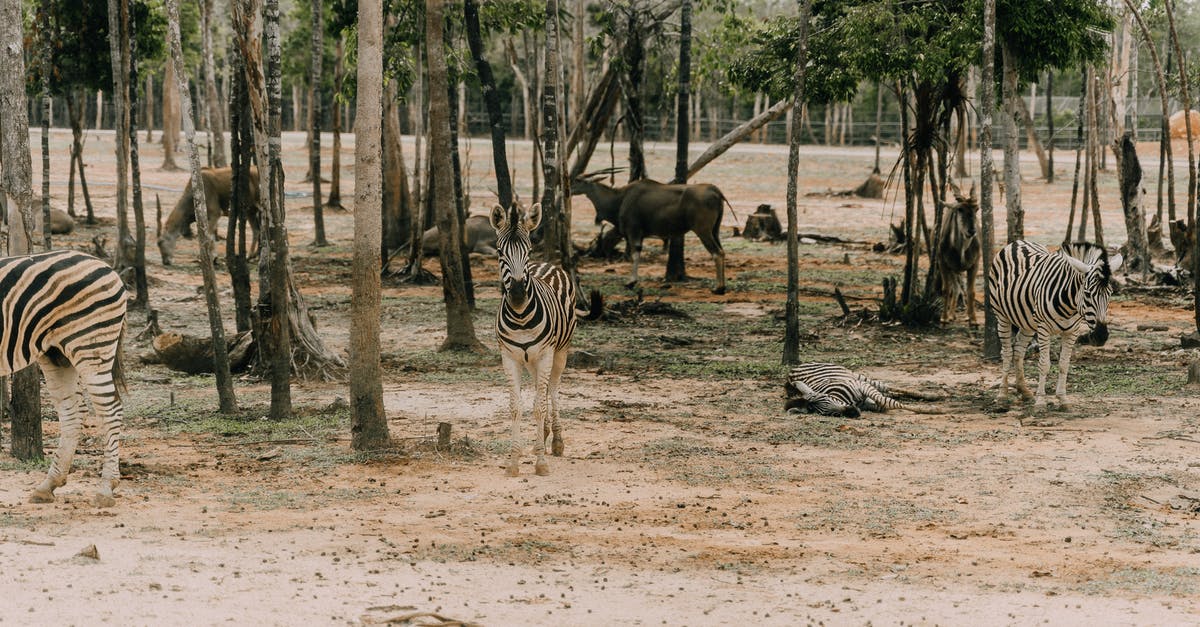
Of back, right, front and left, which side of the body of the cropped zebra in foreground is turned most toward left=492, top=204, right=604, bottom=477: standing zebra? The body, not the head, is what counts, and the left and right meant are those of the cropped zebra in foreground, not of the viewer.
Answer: back

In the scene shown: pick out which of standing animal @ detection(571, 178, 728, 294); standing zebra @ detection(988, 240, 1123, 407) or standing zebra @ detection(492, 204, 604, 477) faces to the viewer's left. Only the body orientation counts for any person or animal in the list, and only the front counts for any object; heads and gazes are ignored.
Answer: the standing animal

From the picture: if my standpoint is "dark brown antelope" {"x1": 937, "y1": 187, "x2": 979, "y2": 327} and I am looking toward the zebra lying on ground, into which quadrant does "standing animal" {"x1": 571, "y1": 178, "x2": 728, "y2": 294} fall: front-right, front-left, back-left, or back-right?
back-right

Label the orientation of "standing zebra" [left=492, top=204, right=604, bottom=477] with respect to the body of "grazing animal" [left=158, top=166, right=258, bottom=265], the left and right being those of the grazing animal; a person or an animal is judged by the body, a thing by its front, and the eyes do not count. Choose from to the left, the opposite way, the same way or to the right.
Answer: to the left

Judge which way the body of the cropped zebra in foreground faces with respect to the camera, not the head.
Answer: to the viewer's left

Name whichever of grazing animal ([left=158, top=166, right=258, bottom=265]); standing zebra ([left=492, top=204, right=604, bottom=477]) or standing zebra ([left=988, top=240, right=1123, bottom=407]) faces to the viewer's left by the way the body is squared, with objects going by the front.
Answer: the grazing animal

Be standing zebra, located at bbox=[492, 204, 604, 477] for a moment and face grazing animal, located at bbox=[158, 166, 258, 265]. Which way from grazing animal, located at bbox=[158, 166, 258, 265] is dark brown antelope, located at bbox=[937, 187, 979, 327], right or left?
right

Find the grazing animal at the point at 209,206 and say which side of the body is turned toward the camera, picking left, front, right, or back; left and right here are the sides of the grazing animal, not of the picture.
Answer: left

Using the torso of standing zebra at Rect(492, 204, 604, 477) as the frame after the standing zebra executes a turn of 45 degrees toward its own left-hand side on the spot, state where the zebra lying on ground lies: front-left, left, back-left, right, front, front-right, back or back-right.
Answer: left

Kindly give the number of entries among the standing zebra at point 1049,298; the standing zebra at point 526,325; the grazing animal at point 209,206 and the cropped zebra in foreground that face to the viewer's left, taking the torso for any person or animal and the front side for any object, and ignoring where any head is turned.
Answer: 2

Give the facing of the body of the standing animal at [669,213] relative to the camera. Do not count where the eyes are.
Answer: to the viewer's left

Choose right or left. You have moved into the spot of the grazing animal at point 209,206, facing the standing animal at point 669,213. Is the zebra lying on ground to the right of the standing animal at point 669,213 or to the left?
right
